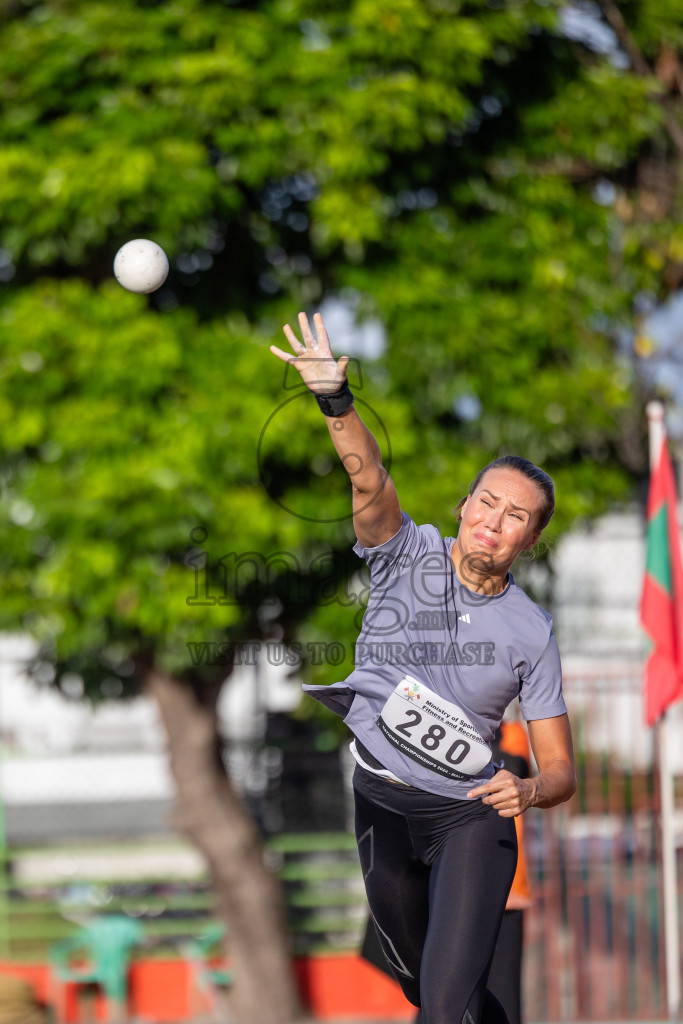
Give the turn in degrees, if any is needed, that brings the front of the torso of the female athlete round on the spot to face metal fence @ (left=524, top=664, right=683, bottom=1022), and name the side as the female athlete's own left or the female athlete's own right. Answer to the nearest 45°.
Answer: approximately 180°

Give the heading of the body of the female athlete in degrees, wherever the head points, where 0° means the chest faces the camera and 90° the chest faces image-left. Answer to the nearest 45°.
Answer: approximately 0°

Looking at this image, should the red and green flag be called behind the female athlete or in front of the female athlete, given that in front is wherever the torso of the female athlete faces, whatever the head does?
behind

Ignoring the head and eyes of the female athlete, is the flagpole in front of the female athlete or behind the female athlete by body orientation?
behind

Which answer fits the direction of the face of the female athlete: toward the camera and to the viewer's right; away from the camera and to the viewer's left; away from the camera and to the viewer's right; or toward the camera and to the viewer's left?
toward the camera and to the viewer's left
